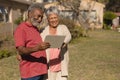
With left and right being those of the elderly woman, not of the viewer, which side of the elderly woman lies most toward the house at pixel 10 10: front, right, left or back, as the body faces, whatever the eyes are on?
back

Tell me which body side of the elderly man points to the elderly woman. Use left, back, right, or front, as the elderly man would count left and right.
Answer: left

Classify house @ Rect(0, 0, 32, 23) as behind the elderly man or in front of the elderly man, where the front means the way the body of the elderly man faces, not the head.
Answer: behind

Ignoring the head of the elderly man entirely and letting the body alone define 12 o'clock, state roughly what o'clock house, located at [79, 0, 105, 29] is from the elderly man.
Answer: The house is roughly at 8 o'clock from the elderly man.

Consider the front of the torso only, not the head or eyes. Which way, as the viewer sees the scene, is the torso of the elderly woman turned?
toward the camera

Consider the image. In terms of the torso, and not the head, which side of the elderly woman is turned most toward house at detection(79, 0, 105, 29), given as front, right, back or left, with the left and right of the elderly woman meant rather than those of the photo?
back

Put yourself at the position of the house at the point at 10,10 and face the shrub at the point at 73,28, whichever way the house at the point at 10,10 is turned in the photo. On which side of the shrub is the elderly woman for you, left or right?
right

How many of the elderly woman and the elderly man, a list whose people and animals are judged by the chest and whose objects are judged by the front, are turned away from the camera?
0

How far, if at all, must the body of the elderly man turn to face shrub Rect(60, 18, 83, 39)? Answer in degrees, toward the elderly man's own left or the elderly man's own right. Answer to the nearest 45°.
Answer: approximately 135° to the elderly man's own left

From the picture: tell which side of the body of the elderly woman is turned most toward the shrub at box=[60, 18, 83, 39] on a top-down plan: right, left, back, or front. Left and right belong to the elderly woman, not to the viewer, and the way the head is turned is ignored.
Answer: back

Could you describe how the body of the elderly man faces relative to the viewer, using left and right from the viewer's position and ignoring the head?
facing the viewer and to the right of the viewer
